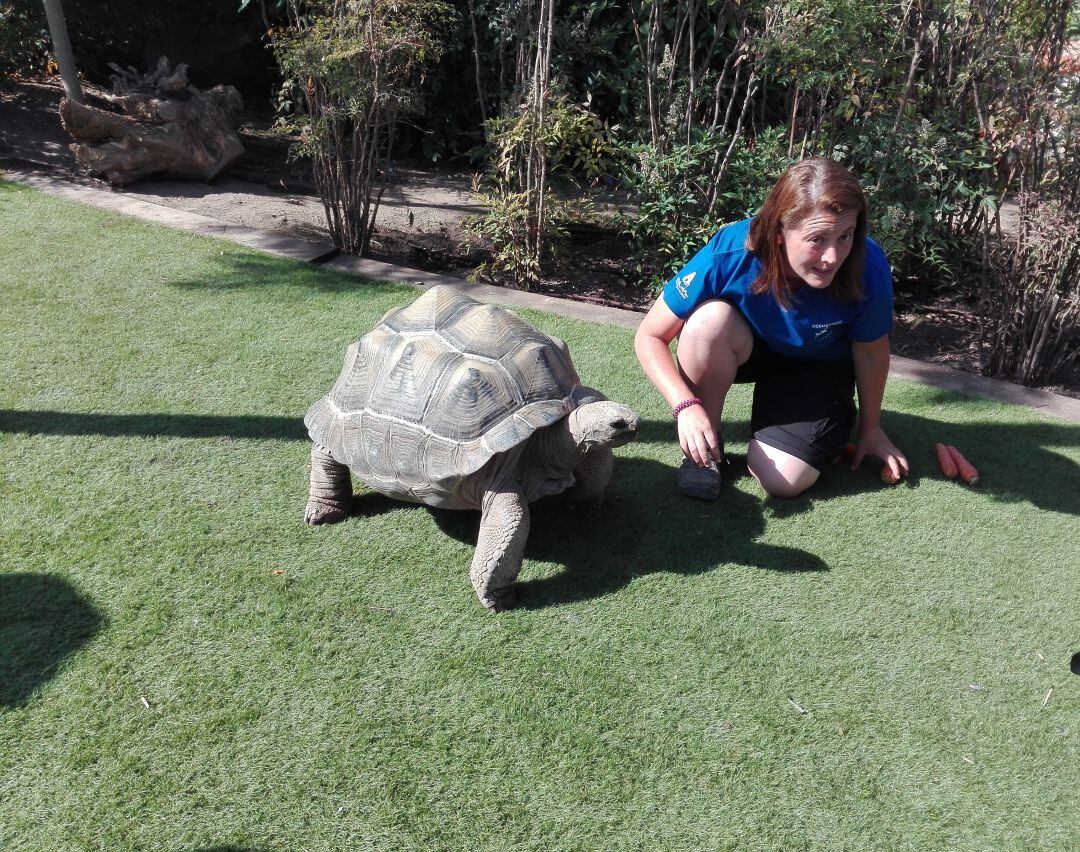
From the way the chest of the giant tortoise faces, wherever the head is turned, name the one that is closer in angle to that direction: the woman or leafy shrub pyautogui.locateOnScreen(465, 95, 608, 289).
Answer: the woman

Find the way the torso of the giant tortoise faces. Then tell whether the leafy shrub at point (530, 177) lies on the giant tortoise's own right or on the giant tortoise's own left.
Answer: on the giant tortoise's own left

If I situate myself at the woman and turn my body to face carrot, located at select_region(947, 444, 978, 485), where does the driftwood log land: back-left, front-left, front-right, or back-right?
back-left

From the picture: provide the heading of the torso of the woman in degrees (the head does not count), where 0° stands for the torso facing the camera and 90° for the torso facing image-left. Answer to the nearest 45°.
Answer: approximately 0°

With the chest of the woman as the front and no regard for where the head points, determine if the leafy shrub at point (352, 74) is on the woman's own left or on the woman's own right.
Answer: on the woman's own right

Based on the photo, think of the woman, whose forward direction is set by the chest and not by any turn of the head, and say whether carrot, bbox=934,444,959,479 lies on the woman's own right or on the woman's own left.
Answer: on the woman's own left

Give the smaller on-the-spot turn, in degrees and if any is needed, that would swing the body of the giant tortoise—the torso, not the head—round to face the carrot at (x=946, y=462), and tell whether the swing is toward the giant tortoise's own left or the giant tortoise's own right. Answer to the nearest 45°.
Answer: approximately 45° to the giant tortoise's own left

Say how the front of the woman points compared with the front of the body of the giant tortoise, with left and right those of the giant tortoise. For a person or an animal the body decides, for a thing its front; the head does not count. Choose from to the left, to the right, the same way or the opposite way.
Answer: to the right

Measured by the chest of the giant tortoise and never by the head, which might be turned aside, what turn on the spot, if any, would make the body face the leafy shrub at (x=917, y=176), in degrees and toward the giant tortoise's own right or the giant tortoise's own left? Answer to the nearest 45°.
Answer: approximately 90° to the giant tortoise's own left

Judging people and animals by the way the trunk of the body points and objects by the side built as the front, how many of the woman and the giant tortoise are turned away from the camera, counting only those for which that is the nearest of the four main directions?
0
